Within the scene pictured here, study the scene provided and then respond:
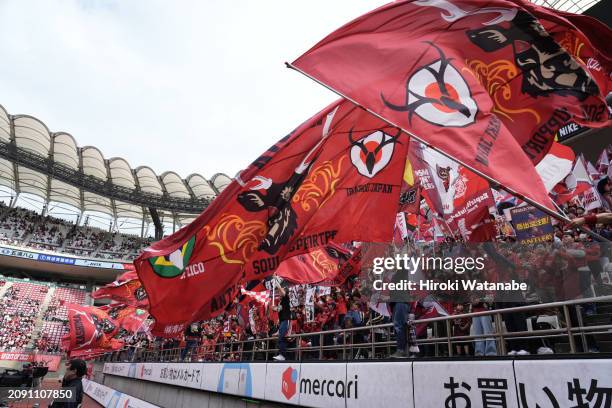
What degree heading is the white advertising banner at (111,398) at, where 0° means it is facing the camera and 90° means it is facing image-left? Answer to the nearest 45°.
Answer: approximately 45°

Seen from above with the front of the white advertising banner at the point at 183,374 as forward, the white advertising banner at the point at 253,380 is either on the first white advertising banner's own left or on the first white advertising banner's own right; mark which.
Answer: on the first white advertising banner's own left

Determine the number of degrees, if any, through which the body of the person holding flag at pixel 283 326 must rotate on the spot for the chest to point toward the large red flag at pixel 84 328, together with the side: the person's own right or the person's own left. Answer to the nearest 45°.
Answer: approximately 45° to the person's own right

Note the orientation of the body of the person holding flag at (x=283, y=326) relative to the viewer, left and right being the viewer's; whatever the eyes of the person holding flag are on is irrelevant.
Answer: facing to the left of the viewer

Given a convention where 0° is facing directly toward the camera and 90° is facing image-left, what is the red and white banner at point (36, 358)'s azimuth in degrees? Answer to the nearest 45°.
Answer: approximately 0°

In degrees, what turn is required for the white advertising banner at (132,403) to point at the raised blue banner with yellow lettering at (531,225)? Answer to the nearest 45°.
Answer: approximately 90° to its left

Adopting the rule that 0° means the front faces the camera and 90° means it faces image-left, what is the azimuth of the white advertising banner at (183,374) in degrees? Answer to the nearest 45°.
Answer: approximately 45°

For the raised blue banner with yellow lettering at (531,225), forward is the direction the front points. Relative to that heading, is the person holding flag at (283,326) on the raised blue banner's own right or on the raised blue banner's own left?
on the raised blue banner's own right

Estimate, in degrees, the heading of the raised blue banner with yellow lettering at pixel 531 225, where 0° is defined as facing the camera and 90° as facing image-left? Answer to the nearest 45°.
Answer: approximately 45°

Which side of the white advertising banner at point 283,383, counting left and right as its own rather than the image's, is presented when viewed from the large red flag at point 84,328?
right

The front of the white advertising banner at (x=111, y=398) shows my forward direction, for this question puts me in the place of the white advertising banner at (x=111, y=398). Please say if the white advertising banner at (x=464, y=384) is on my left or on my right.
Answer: on my left
